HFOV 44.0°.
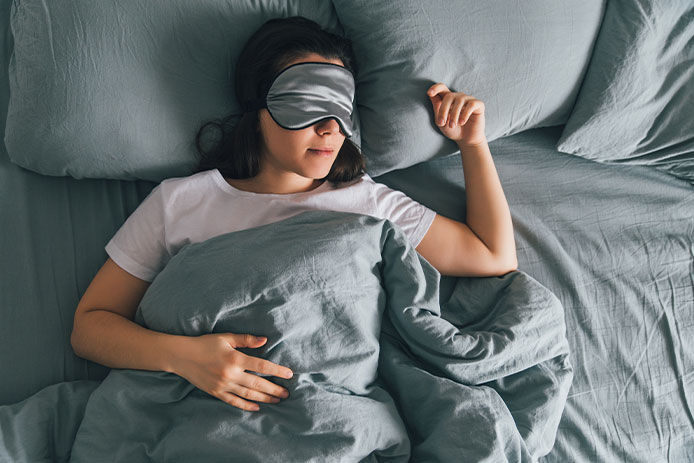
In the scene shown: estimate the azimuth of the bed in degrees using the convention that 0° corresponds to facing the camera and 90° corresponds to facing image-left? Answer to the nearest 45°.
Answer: approximately 0°
